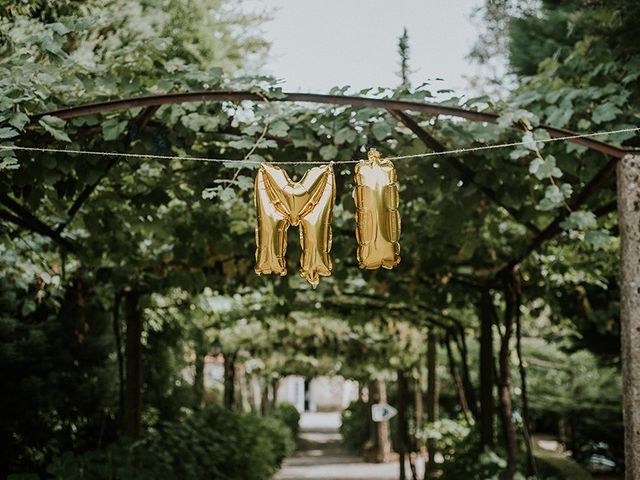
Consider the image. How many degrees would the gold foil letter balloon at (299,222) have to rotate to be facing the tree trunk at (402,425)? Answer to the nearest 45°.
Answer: approximately 180°

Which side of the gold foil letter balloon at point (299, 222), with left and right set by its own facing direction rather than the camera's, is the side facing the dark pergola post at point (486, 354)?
back

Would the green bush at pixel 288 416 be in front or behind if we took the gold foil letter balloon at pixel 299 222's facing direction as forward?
behind

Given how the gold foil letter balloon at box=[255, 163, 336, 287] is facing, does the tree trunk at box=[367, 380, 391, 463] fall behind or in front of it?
behind

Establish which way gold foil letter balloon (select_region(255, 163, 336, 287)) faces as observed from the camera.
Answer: facing the viewer

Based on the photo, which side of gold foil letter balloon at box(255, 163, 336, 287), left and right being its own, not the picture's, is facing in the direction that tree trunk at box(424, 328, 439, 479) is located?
back

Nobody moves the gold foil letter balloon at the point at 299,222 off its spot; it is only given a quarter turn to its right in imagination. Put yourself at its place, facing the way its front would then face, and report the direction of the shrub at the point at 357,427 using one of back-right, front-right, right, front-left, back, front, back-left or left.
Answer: right
